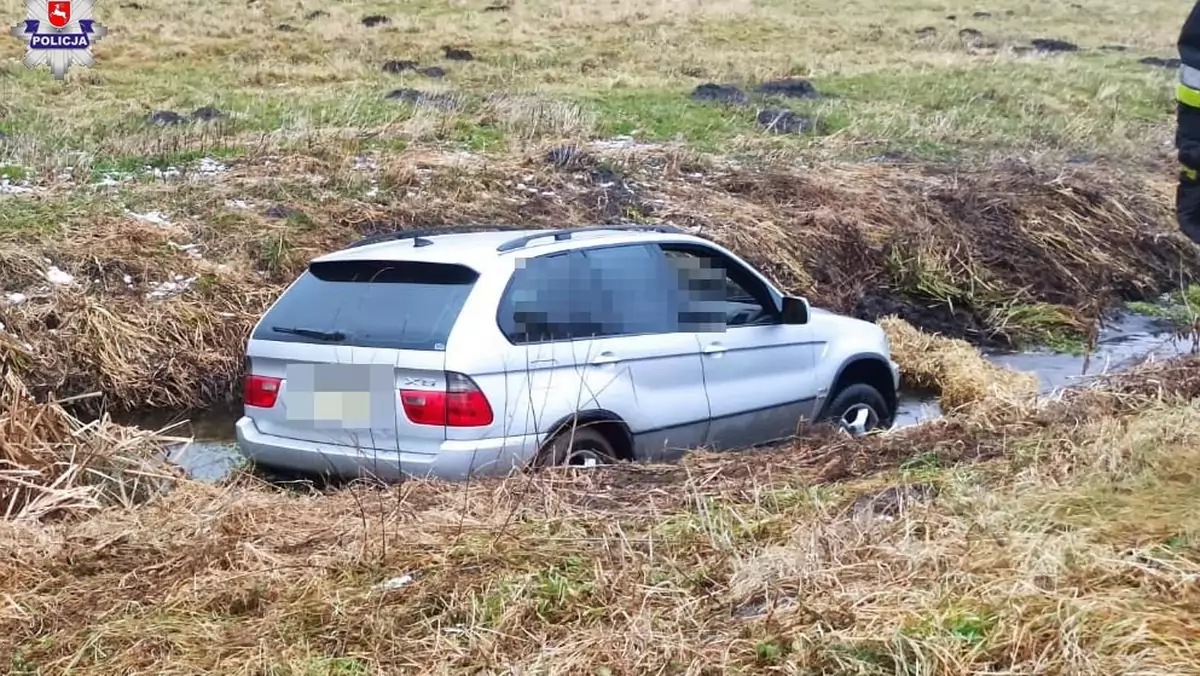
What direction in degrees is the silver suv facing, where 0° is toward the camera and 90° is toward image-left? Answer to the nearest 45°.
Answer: approximately 225°
